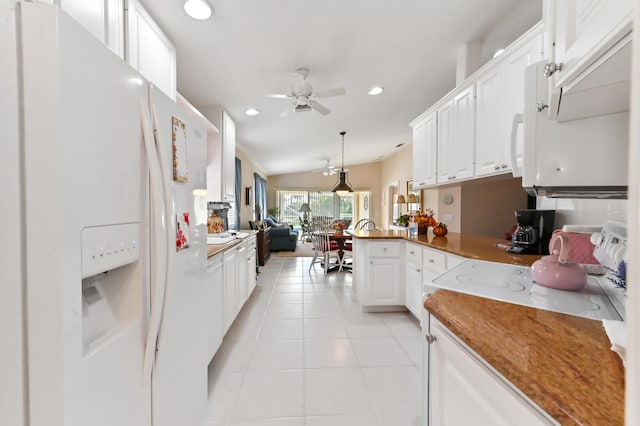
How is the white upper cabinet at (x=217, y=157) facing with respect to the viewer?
to the viewer's right

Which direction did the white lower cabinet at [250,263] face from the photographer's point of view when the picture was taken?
facing to the right of the viewer

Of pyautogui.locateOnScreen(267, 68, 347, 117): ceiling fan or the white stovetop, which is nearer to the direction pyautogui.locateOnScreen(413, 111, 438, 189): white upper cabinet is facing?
the ceiling fan

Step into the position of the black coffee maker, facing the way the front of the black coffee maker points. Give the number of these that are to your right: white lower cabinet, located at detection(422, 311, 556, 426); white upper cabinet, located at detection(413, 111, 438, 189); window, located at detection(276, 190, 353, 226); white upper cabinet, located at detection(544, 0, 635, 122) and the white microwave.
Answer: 2

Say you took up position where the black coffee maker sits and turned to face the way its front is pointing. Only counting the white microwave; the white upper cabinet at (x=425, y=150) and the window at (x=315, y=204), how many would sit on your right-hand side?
2

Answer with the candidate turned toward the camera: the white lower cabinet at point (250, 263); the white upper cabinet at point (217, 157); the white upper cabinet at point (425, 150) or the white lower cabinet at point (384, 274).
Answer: the white lower cabinet at point (384, 274)

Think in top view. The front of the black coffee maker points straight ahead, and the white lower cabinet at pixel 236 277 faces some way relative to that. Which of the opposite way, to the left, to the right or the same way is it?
the opposite way

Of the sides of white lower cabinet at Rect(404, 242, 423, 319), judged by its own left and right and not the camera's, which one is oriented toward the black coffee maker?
left

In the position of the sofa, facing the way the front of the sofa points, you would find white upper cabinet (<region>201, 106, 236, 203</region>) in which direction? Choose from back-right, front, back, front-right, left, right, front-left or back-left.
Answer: right

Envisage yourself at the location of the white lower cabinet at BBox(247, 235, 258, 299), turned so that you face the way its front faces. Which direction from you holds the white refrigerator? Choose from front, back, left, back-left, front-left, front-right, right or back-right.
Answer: right

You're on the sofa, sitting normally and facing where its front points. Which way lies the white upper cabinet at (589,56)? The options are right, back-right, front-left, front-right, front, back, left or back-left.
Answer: right

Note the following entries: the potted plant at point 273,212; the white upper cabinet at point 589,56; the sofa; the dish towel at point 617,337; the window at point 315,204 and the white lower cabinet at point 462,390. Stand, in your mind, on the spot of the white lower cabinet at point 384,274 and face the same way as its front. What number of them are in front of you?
3

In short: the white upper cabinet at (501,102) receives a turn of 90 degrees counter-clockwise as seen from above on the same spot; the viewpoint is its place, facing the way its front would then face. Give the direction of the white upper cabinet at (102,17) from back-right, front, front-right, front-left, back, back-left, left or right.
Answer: right

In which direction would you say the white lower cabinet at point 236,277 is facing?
to the viewer's right

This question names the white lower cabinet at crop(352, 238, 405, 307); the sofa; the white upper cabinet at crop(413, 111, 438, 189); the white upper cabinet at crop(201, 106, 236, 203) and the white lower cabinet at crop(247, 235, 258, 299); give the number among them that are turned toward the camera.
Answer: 1
